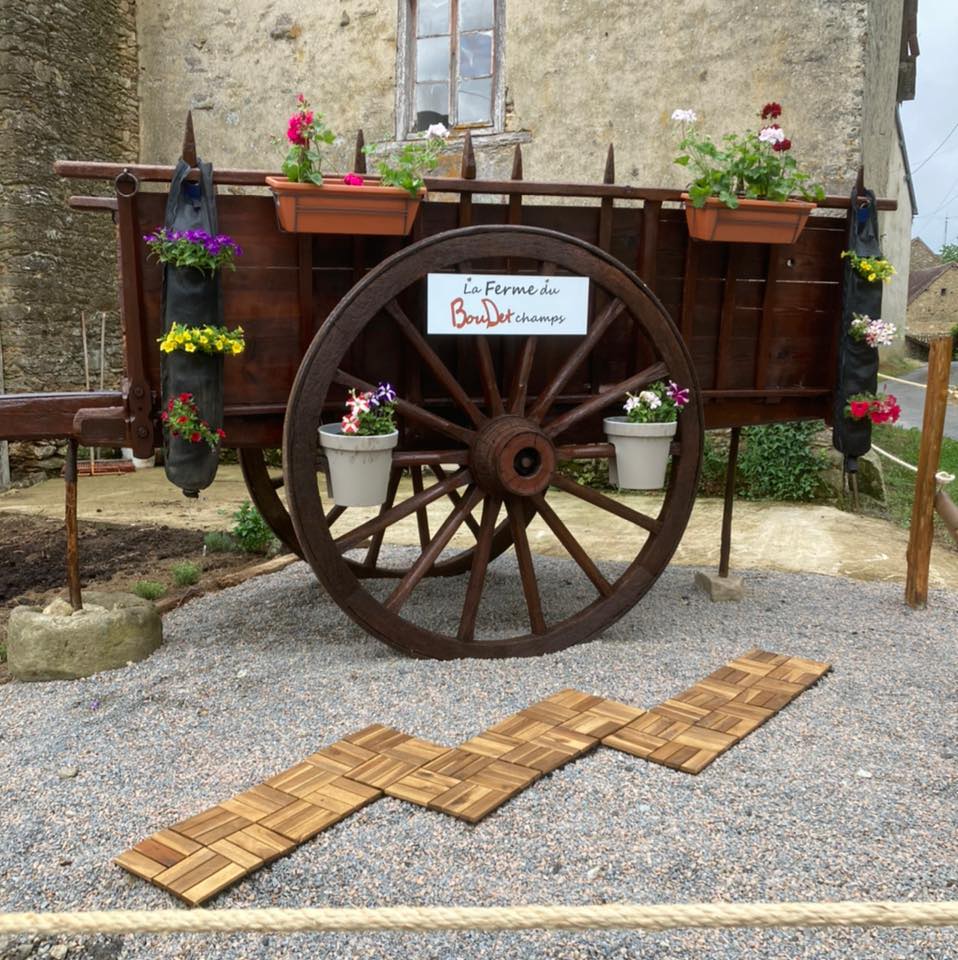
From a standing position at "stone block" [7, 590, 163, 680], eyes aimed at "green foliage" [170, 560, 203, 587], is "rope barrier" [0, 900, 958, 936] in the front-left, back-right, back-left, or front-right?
back-right

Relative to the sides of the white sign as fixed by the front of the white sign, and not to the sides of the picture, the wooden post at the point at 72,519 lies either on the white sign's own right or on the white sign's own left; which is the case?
on the white sign's own right

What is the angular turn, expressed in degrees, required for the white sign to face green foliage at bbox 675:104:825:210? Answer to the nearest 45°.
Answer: approximately 135° to its left

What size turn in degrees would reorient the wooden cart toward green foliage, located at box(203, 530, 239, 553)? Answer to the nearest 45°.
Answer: approximately 45° to its right

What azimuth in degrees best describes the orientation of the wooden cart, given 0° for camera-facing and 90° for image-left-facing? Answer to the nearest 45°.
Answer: approximately 90°

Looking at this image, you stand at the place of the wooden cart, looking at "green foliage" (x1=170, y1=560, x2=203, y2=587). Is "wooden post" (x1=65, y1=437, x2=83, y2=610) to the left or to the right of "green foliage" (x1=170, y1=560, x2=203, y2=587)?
left

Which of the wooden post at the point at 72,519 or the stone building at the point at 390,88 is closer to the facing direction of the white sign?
the wooden post

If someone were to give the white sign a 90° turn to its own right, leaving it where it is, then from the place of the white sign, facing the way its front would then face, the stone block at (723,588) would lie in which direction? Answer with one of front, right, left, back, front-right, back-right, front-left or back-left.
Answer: back-right

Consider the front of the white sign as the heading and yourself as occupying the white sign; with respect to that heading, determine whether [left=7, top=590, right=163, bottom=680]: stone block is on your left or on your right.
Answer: on your right
